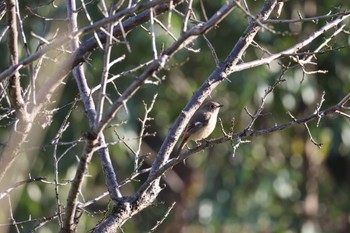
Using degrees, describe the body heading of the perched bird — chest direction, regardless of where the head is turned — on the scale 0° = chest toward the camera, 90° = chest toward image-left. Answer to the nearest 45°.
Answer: approximately 270°
